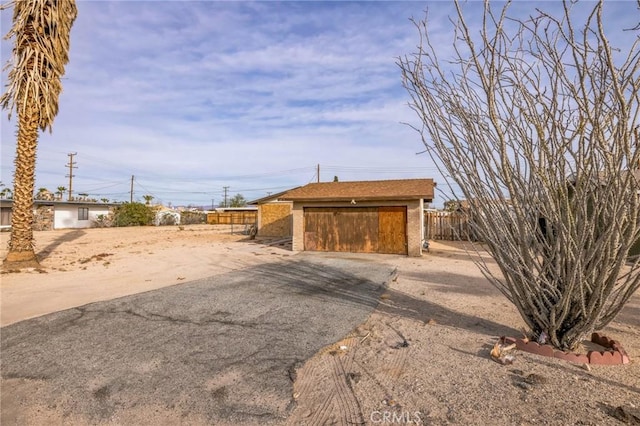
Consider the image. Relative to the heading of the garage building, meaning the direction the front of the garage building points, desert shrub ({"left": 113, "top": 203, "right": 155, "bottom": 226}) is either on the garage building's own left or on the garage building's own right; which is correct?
on the garage building's own right

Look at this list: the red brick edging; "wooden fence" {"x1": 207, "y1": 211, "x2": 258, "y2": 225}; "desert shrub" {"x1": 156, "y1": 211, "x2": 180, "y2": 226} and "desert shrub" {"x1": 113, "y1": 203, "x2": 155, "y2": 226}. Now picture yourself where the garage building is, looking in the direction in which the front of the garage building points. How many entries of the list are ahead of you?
1

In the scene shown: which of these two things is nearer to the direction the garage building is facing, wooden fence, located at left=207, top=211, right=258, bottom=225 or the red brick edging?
the red brick edging

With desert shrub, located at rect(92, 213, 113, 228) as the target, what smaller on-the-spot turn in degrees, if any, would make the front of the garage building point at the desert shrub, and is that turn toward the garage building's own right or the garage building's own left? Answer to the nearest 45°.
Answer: approximately 135° to the garage building's own right

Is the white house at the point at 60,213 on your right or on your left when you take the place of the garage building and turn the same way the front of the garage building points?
on your right

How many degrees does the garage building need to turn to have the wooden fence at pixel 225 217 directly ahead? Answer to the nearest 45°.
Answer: approximately 135° to its right

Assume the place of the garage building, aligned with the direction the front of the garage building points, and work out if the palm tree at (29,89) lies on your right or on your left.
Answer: on your right

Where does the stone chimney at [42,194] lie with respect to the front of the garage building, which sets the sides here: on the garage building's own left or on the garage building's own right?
on the garage building's own right

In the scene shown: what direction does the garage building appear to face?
toward the camera

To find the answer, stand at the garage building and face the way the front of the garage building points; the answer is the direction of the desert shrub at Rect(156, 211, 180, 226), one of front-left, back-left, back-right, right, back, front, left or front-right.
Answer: back-right
